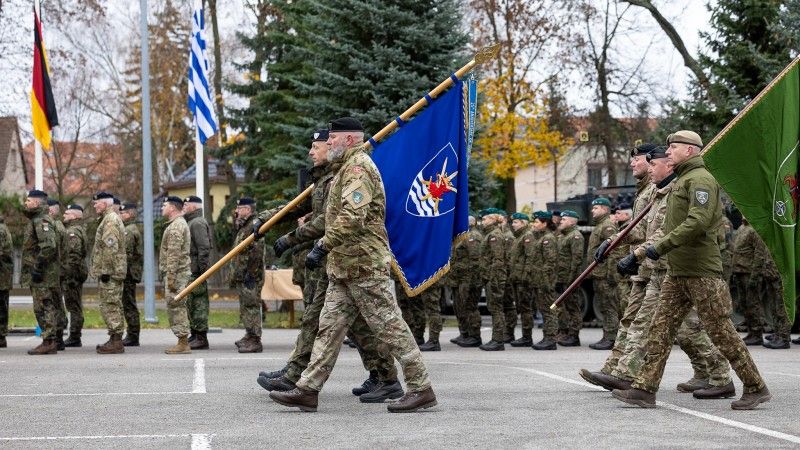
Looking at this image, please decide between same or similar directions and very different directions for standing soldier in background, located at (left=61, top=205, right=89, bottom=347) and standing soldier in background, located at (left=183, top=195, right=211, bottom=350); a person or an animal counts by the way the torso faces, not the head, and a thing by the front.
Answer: same or similar directions

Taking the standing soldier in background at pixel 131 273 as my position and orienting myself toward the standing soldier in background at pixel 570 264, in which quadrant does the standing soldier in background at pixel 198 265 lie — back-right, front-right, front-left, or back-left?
front-right

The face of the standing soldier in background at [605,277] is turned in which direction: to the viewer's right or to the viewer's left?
to the viewer's left

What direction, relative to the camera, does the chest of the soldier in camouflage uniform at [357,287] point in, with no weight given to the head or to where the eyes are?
to the viewer's left

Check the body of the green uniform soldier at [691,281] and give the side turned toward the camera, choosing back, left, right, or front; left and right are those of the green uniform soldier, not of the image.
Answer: left

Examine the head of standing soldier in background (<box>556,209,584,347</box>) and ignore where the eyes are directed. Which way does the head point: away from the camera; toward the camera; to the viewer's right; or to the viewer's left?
to the viewer's left

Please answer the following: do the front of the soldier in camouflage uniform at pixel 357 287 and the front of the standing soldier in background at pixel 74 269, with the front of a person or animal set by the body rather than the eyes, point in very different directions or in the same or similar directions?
same or similar directions

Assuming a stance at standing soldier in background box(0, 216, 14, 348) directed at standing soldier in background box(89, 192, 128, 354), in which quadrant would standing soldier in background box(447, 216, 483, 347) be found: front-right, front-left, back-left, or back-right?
front-left
